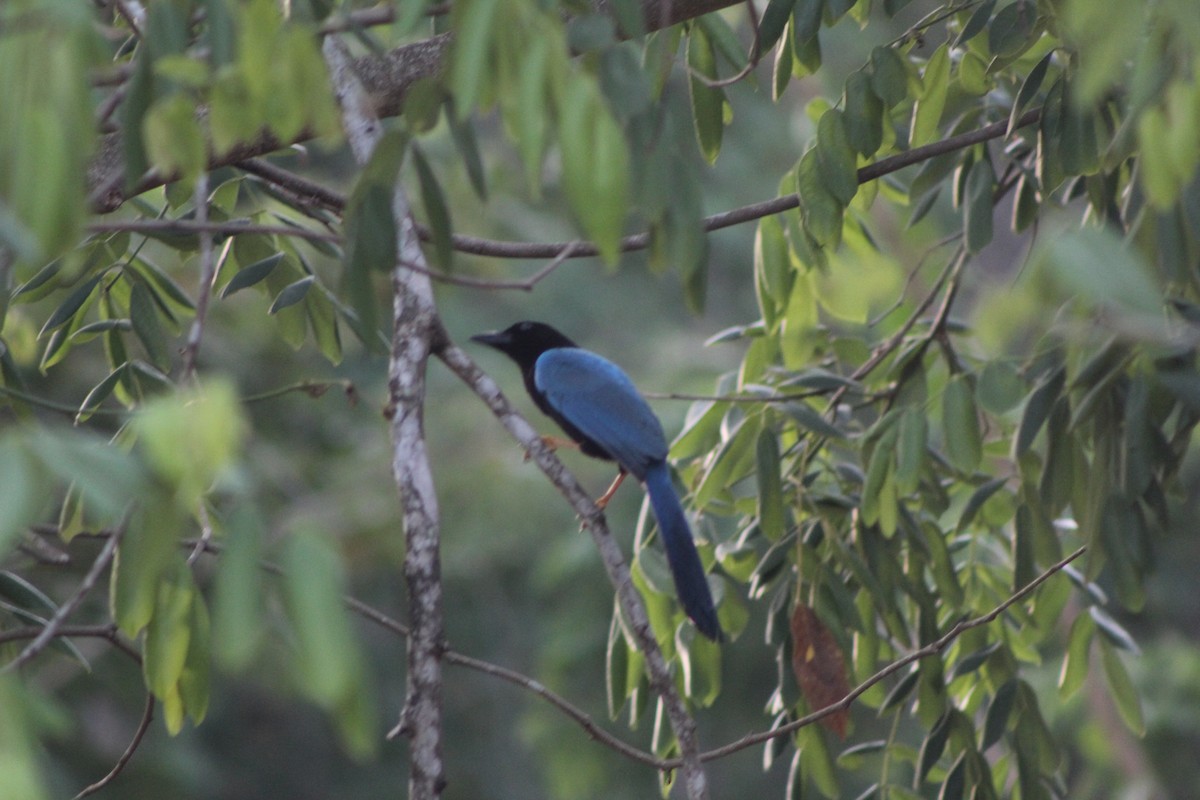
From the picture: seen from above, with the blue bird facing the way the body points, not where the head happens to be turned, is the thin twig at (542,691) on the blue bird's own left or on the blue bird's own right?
on the blue bird's own left

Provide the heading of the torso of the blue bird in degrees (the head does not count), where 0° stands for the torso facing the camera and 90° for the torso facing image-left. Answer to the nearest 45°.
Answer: approximately 90°
